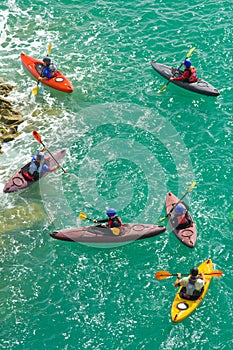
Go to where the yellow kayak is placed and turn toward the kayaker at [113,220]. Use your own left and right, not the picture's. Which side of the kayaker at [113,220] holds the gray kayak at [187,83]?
right

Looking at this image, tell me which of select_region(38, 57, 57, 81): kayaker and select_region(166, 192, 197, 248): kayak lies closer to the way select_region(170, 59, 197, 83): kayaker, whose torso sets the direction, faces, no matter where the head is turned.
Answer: the kayaker

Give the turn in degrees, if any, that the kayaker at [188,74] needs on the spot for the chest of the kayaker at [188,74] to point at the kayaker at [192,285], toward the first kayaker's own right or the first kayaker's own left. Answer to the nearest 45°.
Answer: approximately 90° to the first kayaker's own left

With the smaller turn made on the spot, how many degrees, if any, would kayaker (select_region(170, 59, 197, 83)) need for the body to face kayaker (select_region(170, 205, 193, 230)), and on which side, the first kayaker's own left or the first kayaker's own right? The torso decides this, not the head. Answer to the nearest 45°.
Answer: approximately 90° to the first kayaker's own left

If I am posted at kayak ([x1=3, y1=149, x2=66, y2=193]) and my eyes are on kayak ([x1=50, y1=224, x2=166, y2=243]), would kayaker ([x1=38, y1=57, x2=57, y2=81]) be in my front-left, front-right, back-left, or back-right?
back-left

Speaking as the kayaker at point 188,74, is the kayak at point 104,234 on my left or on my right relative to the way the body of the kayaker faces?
on my left

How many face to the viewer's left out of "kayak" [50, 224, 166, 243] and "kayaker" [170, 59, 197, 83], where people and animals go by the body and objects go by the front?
2

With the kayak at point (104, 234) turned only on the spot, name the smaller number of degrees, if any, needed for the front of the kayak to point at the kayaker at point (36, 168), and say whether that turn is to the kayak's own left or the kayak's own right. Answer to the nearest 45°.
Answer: approximately 45° to the kayak's own right

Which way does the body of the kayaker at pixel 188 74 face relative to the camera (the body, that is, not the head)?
to the viewer's left

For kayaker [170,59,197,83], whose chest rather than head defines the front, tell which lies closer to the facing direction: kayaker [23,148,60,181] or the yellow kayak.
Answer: the kayaker

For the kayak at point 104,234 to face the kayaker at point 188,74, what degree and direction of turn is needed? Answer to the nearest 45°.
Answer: approximately 90° to its right
